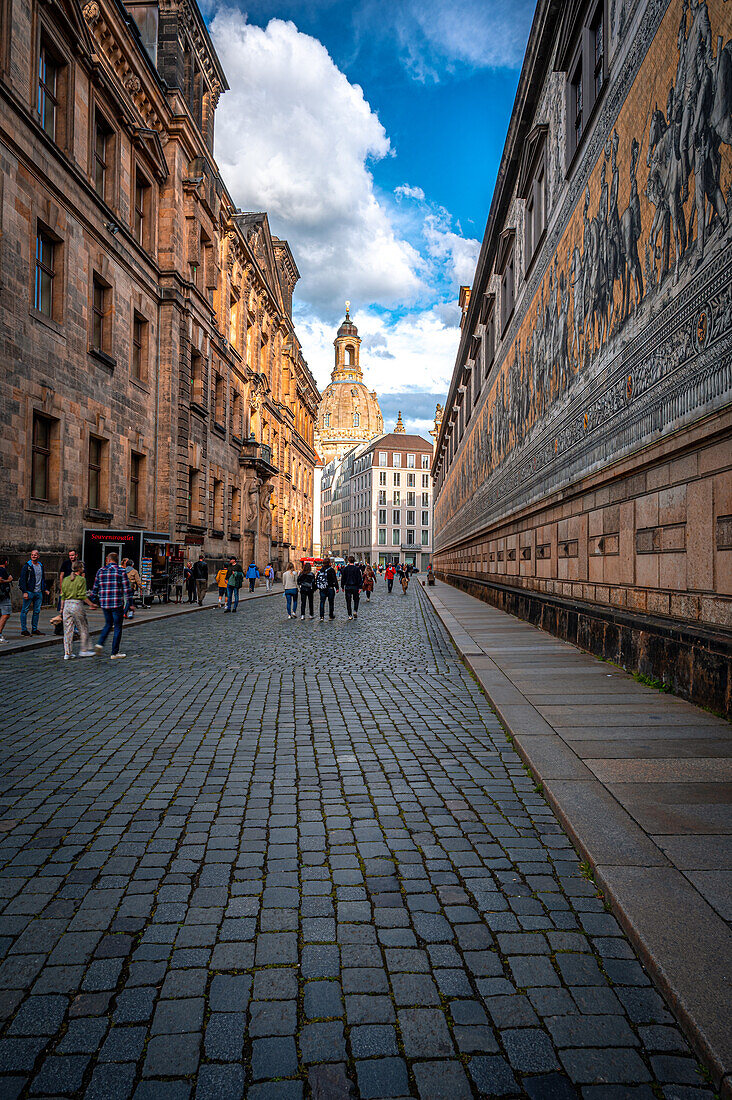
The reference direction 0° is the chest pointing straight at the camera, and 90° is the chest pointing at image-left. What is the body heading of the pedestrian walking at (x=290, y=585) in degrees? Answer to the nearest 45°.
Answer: approximately 180°

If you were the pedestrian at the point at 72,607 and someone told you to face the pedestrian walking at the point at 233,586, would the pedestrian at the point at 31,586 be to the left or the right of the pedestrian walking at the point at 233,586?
left

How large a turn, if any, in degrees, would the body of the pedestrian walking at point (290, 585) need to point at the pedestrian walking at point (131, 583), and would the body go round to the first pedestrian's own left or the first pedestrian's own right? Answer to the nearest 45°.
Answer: approximately 90° to the first pedestrian's own left

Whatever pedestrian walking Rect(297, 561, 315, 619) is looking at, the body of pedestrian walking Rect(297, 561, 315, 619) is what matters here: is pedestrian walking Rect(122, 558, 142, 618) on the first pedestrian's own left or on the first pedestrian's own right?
on the first pedestrian's own left

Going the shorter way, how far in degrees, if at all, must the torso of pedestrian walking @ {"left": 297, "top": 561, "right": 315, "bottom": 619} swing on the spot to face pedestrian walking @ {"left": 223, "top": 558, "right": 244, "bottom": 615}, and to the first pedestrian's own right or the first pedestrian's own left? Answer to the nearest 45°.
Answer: approximately 45° to the first pedestrian's own left

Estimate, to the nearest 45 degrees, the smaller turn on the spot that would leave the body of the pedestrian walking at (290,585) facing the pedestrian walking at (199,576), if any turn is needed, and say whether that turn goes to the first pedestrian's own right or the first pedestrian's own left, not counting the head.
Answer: approximately 45° to the first pedestrian's own left

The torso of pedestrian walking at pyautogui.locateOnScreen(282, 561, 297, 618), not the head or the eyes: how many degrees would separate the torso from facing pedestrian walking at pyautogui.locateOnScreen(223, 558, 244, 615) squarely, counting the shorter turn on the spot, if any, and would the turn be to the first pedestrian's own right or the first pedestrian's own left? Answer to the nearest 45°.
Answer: approximately 45° to the first pedestrian's own left

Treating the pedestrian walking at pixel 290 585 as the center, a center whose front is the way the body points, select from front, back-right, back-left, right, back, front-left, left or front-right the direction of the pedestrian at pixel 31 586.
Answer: back-left

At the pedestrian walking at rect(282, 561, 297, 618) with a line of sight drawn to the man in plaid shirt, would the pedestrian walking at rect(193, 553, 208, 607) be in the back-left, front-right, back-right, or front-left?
back-right

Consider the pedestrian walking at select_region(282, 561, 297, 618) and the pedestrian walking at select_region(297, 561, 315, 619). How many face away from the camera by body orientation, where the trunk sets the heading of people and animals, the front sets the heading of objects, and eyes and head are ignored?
2

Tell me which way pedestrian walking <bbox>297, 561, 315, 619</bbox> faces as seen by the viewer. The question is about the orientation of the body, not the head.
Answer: away from the camera
